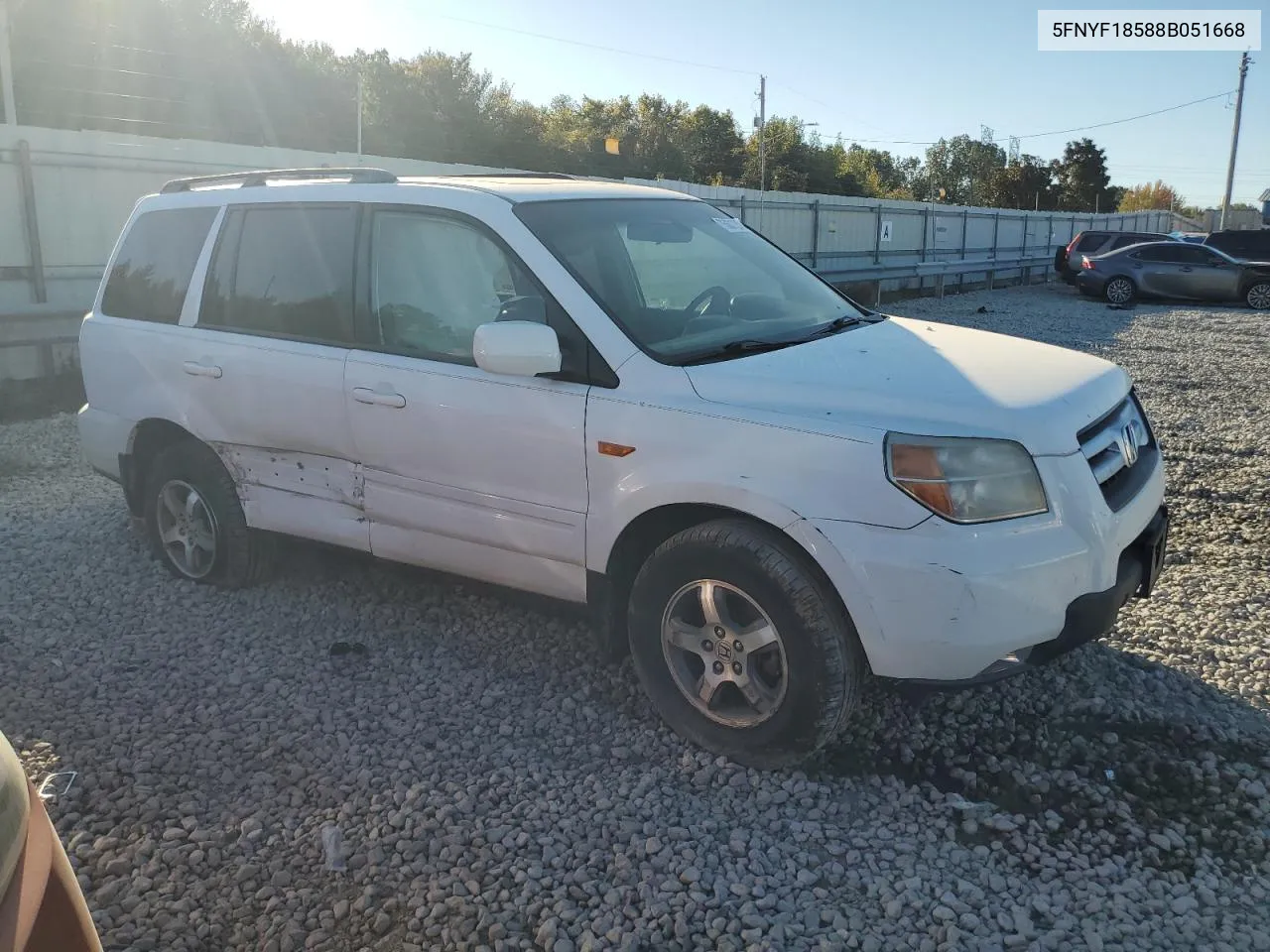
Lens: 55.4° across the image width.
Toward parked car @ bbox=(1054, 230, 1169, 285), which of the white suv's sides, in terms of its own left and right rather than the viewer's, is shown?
left

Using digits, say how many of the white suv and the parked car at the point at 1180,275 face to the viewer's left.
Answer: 0

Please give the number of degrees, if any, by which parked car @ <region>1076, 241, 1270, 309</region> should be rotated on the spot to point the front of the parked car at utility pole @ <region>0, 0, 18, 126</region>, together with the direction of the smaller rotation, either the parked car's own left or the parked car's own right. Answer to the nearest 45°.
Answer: approximately 135° to the parked car's own right

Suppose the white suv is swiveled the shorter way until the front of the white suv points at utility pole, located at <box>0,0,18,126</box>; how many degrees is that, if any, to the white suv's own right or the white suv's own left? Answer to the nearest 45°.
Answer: approximately 180°

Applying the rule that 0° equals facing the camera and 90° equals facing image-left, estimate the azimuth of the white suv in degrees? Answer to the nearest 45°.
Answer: approximately 315°

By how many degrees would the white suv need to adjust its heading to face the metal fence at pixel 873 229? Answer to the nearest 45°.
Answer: approximately 135° to its left

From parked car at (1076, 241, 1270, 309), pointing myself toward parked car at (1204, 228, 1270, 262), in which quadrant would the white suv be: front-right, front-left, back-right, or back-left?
back-right

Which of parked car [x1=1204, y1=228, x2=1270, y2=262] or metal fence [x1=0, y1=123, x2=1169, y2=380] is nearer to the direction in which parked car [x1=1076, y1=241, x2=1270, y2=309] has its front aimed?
the parked car

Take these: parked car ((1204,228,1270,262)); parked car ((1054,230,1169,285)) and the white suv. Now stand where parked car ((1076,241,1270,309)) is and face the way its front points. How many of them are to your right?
1

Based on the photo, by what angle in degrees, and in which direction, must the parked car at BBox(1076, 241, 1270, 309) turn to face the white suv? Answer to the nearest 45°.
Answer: approximately 90° to its right

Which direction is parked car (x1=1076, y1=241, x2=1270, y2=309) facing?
to the viewer's right
